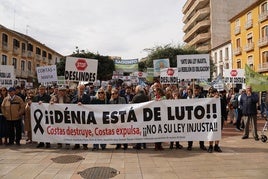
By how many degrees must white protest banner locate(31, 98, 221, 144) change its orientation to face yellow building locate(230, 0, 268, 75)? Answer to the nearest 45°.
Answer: approximately 135° to its left

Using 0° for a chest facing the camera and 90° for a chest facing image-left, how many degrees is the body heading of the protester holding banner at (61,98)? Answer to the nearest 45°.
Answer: approximately 0°

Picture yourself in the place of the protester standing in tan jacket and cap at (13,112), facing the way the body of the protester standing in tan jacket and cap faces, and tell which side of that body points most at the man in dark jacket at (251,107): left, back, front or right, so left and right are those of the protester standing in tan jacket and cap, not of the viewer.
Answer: left

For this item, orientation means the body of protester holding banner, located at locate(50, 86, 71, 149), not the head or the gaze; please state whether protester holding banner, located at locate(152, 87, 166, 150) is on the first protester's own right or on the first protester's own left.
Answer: on the first protester's own left

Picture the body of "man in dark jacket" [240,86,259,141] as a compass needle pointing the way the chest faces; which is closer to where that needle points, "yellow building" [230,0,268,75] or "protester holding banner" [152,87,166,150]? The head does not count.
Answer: the protester holding banner

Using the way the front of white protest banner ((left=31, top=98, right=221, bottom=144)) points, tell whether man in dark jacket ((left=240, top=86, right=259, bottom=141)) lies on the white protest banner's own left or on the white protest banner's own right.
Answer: on the white protest banner's own left

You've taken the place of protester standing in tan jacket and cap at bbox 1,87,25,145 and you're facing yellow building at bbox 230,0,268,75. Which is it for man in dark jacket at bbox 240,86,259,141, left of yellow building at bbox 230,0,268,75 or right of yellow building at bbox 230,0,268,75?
right

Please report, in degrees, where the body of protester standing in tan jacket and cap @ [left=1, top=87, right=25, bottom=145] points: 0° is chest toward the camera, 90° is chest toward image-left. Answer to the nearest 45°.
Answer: approximately 0°

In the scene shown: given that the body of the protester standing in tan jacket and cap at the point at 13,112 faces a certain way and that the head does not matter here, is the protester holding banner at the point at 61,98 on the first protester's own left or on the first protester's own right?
on the first protester's own left
